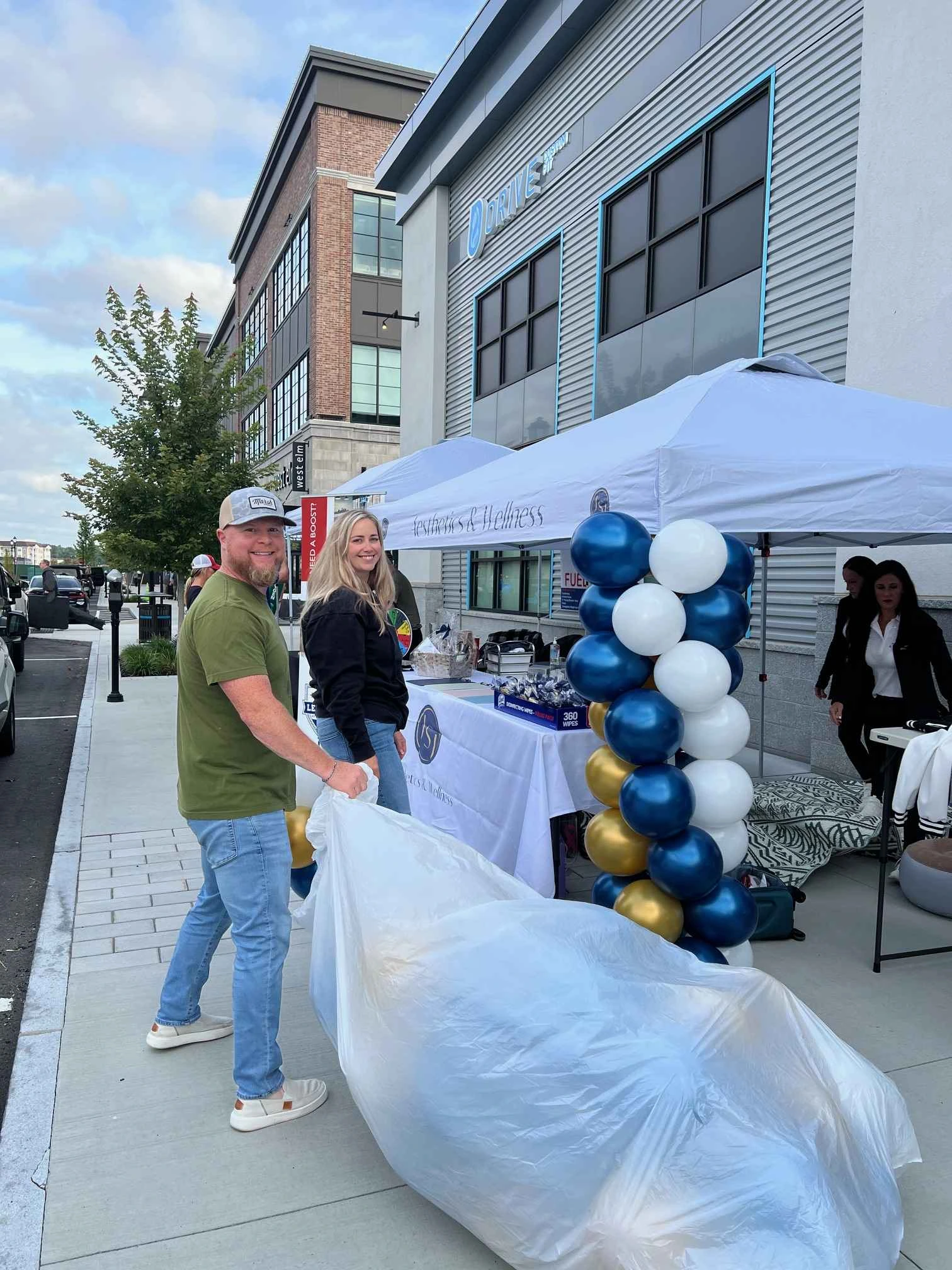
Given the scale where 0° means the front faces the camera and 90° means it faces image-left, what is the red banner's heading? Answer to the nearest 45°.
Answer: approximately 0°

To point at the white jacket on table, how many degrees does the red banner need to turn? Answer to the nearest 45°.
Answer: approximately 45° to its left

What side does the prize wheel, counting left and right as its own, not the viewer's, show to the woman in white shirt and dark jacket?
left

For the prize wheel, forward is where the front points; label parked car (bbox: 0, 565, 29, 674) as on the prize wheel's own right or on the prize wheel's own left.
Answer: on the prize wheel's own right

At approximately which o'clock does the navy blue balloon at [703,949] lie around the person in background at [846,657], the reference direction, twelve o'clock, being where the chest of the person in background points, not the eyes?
The navy blue balloon is roughly at 11 o'clock from the person in background.

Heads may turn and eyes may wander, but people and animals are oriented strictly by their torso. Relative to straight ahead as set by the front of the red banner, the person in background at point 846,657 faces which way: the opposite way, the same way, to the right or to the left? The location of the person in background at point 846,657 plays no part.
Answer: to the right

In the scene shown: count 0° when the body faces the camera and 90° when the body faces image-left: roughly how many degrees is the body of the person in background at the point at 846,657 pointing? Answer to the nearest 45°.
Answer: approximately 45°

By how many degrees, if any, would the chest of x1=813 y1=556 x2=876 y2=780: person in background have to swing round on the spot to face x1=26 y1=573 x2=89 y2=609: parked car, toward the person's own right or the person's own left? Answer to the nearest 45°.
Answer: approximately 90° to the person's own right
